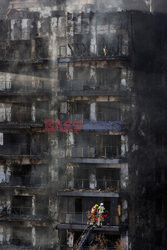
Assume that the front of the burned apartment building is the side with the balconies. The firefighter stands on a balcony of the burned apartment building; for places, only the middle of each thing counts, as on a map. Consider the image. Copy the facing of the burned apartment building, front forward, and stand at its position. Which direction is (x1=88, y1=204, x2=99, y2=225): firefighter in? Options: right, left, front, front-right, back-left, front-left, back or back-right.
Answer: front

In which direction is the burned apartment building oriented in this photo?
toward the camera
